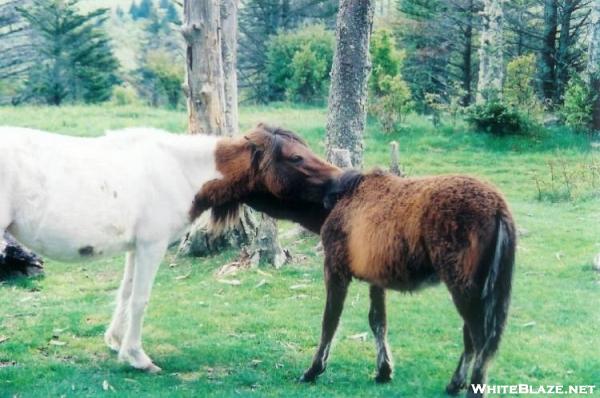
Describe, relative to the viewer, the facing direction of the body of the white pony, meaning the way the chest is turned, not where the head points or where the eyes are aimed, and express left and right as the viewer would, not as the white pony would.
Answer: facing to the right of the viewer

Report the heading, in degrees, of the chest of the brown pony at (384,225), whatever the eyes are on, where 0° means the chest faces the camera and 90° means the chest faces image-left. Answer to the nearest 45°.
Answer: approximately 135°

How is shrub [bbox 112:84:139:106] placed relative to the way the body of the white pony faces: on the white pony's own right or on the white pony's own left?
on the white pony's own left

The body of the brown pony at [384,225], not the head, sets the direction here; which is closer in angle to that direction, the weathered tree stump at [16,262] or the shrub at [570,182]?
the weathered tree stump

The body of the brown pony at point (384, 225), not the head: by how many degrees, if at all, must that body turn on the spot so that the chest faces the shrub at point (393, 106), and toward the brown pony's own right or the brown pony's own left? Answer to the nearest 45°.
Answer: approximately 45° to the brown pony's own right

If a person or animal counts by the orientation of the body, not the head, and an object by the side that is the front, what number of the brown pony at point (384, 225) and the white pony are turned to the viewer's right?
1

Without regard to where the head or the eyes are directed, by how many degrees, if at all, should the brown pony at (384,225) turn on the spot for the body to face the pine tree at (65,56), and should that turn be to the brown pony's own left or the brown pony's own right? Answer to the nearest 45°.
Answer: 0° — it already faces it

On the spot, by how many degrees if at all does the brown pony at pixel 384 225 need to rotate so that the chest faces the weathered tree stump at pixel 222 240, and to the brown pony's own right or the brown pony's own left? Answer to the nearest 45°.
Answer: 0° — it already faces it
